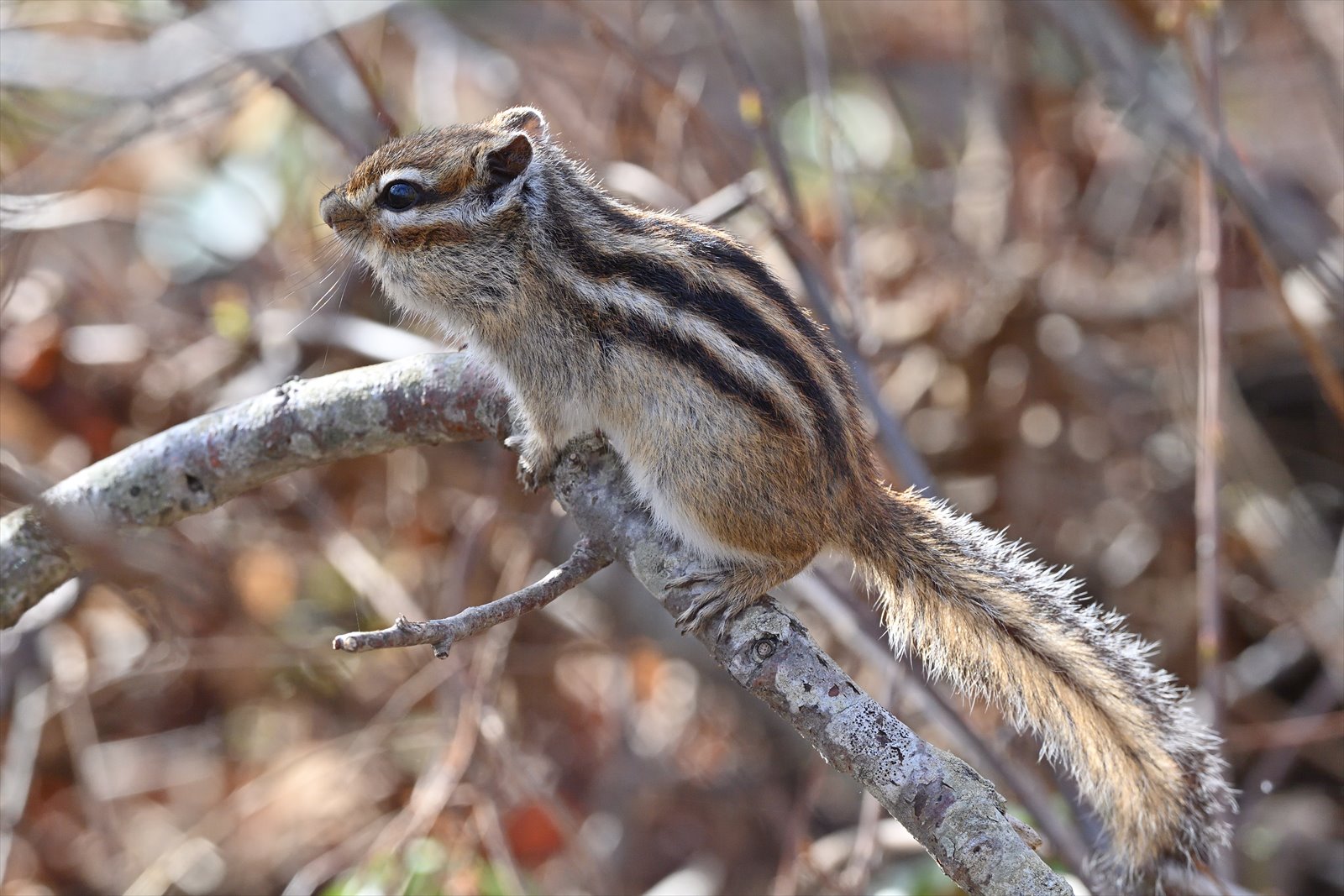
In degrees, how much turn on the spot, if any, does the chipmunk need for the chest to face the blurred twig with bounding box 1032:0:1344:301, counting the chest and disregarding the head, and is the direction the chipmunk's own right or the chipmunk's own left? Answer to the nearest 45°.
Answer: approximately 135° to the chipmunk's own right

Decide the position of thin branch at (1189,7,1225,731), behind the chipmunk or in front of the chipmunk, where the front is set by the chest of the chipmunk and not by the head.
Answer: behind

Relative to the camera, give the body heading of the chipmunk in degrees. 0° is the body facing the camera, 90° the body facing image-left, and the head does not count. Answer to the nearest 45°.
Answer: approximately 90°

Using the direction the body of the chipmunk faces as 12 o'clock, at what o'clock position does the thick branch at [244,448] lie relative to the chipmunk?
The thick branch is roughly at 12 o'clock from the chipmunk.
